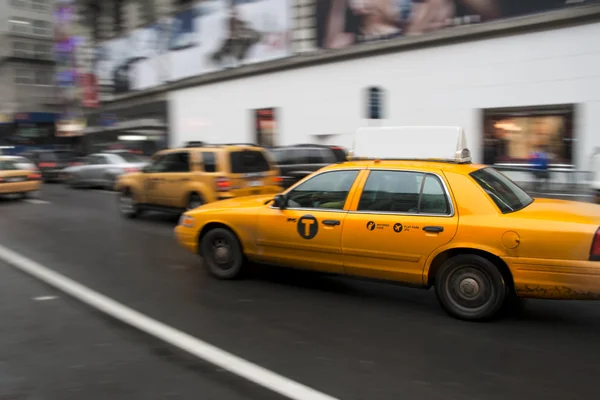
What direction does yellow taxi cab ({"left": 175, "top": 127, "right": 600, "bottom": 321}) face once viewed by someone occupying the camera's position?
facing away from the viewer and to the left of the viewer

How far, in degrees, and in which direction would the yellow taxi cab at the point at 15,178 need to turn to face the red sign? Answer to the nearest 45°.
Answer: approximately 45° to its right

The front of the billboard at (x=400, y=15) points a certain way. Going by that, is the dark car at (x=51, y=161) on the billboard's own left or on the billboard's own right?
on the billboard's own right

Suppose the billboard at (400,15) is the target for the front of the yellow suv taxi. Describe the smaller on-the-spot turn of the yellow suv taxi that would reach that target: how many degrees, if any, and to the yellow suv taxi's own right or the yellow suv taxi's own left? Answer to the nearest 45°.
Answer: approximately 90° to the yellow suv taxi's own right

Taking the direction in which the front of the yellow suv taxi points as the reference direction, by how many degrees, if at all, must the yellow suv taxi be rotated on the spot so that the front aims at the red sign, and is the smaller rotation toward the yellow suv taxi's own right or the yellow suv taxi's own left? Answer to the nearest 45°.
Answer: approximately 45° to the yellow suv taxi's own right

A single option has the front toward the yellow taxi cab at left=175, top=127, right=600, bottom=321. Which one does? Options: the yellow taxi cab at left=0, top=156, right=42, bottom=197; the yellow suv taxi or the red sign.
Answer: the red sign

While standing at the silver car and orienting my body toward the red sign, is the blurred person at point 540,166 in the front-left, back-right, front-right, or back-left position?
back-right

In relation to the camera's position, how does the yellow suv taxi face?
facing away from the viewer and to the left of the viewer

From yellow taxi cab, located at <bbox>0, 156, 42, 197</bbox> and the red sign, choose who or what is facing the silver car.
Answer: the red sign

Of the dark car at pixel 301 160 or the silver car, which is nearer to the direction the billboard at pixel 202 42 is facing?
the silver car

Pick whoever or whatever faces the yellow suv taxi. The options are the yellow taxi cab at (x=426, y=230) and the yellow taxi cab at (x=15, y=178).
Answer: the yellow taxi cab at (x=426, y=230)

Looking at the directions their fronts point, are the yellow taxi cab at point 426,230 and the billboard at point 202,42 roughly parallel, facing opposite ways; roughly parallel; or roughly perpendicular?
roughly perpendicular
